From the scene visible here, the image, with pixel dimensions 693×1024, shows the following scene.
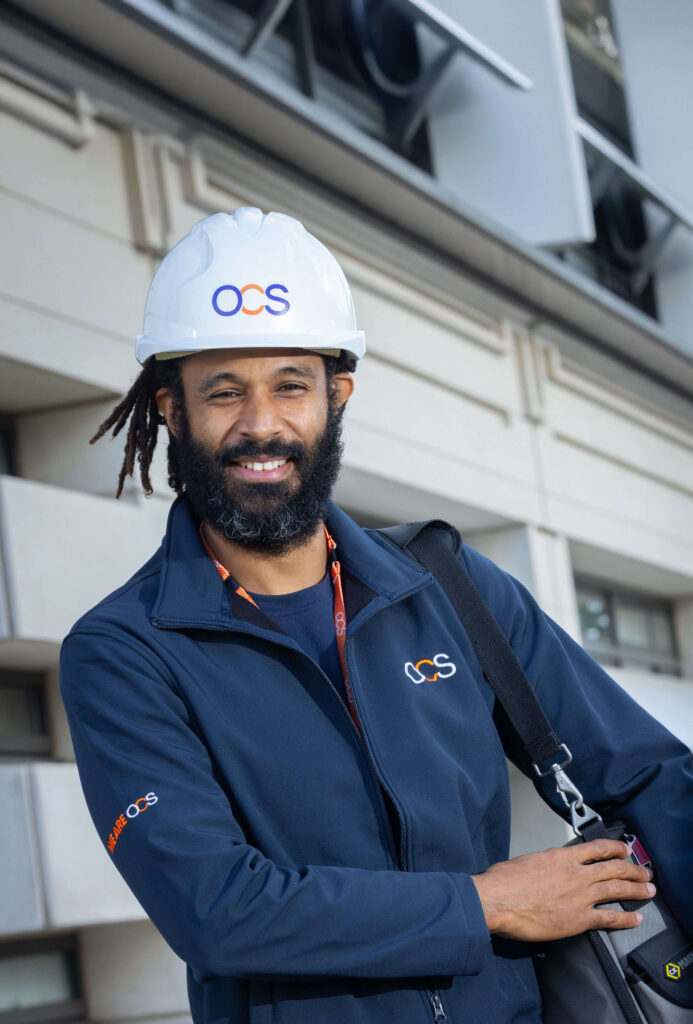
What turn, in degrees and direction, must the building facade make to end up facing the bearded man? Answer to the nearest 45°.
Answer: approximately 45° to its right

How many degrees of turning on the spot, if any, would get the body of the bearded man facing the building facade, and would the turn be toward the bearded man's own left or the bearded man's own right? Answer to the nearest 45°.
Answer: approximately 135° to the bearded man's own left

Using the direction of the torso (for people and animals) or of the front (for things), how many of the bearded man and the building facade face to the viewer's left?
0
